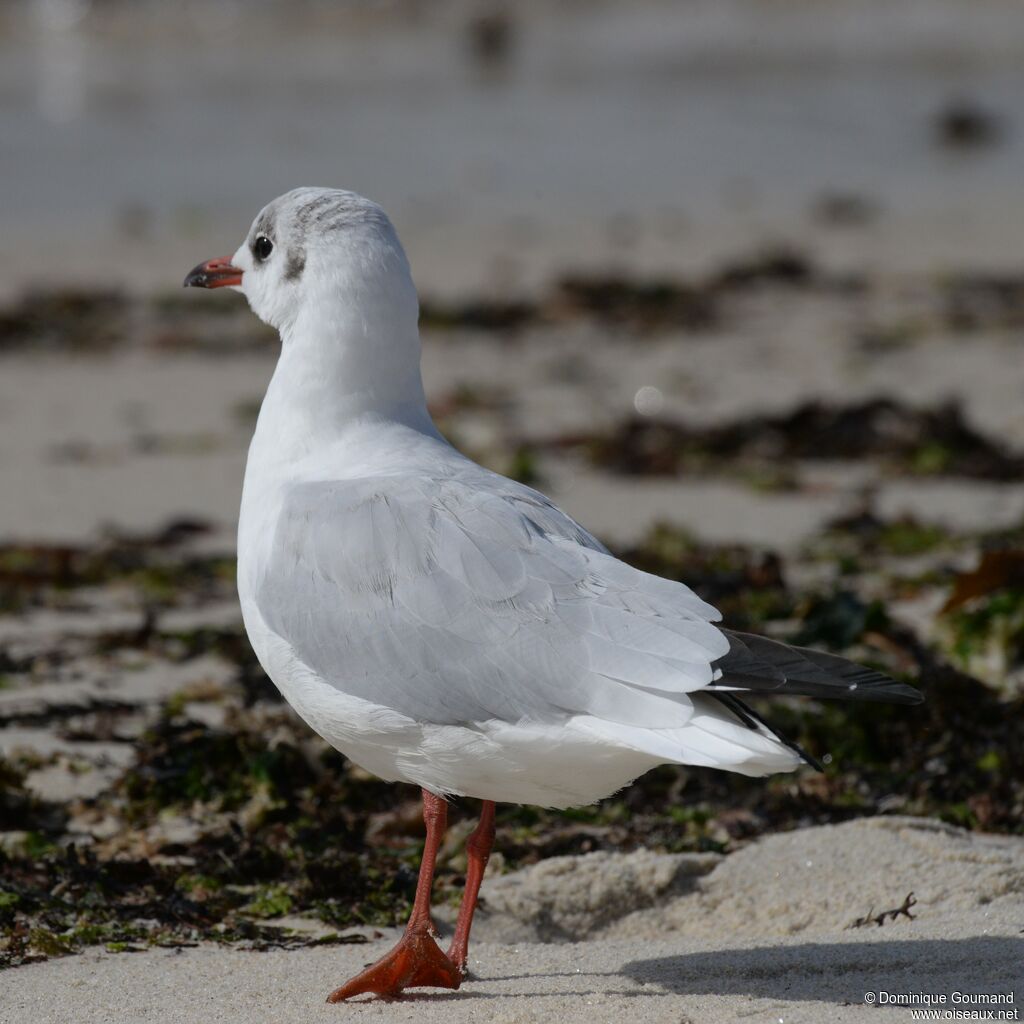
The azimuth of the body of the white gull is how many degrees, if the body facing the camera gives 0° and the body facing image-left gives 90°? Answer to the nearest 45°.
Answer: approximately 90°
